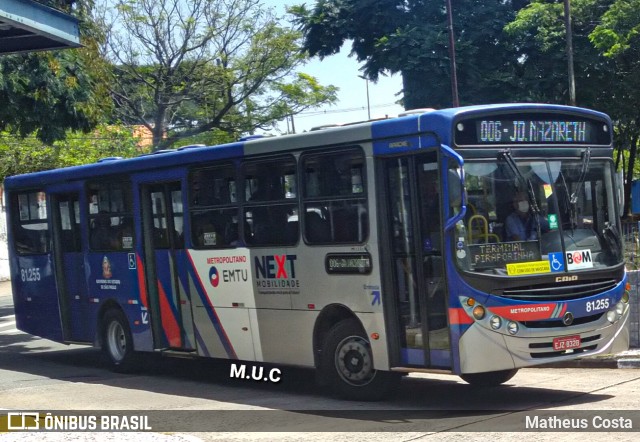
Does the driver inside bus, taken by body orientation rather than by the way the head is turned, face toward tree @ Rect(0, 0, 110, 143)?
no

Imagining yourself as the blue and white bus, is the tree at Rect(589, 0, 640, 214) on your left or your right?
on your left

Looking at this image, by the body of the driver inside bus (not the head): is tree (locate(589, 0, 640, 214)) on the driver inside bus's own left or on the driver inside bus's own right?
on the driver inside bus's own left

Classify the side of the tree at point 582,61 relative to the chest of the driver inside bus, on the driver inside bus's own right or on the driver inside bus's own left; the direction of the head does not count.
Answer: on the driver inside bus's own left

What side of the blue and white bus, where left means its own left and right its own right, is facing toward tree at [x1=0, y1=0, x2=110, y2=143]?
back

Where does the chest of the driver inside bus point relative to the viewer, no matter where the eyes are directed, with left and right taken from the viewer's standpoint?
facing the viewer and to the right of the viewer
